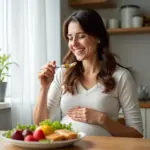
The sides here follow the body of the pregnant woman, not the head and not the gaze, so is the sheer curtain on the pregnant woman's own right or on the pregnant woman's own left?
on the pregnant woman's own right

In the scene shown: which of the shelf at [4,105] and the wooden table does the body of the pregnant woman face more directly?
the wooden table

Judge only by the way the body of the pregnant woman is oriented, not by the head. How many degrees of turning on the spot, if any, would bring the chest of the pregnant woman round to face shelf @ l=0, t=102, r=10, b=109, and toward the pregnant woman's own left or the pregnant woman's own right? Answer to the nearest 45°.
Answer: approximately 90° to the pregnant woman's own right

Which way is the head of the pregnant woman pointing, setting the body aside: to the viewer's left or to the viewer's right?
to the viewer's left

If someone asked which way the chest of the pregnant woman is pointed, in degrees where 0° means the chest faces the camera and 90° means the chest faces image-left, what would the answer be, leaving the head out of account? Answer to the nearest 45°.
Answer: approximately 45°

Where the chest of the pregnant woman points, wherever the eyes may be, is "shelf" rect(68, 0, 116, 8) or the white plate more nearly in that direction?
the white plate

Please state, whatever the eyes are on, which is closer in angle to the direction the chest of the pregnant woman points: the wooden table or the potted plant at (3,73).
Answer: the wooden table

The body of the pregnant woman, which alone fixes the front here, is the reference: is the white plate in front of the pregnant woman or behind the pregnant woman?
in front

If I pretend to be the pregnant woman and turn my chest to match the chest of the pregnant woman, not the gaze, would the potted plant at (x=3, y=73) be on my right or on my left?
on my right

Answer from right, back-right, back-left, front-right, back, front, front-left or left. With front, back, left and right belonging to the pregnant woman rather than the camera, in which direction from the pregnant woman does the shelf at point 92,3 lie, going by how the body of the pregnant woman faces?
back-right
